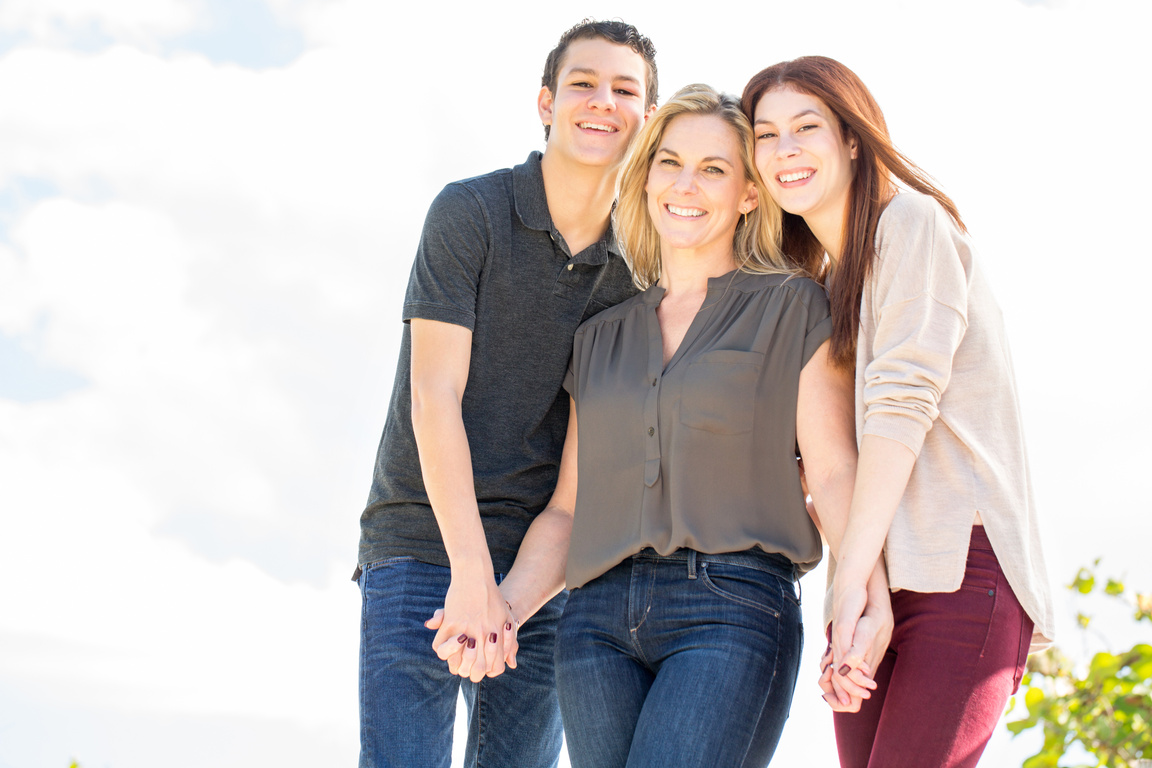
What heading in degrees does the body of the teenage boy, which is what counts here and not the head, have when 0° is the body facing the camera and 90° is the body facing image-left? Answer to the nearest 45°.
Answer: approximately 315°
